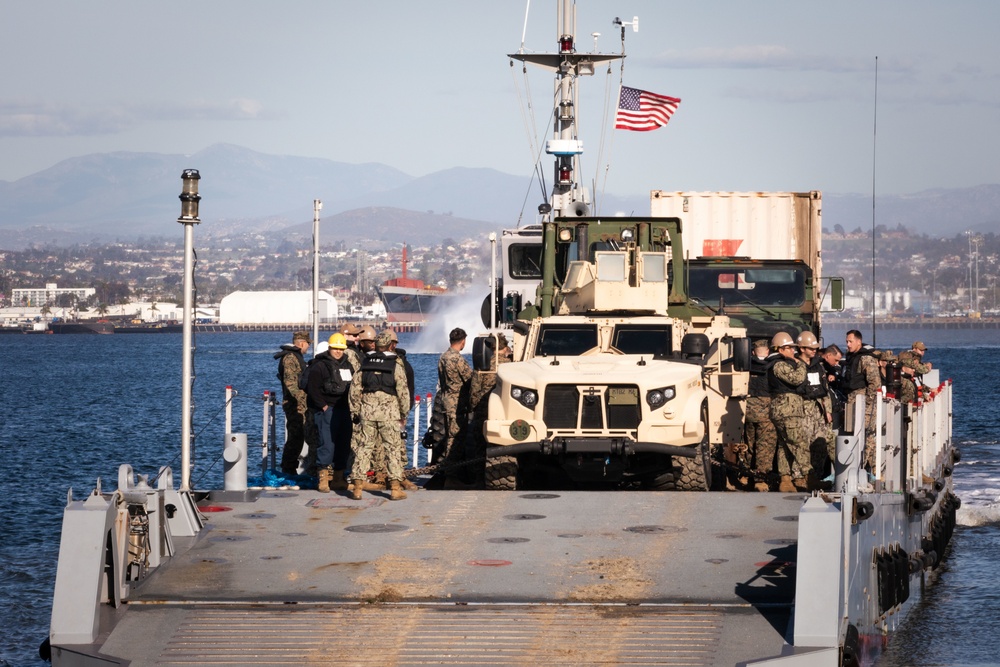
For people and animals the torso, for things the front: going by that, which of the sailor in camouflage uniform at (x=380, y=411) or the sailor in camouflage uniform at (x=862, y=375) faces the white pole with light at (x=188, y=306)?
the sailor in camouflage uniform at (x=862, y=375)

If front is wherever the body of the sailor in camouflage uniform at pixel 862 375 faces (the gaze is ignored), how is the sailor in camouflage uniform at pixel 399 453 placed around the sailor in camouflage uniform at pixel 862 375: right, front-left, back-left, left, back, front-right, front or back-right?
front

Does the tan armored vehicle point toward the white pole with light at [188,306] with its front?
no

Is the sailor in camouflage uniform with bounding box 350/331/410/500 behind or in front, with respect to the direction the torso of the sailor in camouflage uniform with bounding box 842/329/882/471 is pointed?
in front

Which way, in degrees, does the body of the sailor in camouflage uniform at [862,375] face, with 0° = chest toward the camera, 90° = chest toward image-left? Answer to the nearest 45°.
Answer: approximately 45°

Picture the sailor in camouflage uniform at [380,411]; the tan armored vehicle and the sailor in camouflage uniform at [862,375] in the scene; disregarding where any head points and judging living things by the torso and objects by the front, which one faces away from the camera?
the sailor in camouflage uniform at [380,411]

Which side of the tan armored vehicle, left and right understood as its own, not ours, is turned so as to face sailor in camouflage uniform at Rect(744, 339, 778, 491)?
left

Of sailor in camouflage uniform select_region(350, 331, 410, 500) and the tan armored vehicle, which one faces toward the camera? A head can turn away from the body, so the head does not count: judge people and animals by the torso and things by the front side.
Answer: the tan armored vehicle

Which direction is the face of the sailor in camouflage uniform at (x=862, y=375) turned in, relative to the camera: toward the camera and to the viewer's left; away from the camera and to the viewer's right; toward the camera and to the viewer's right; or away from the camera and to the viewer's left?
toward the camera and to the viewer's left

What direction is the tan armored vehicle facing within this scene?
toward the camera

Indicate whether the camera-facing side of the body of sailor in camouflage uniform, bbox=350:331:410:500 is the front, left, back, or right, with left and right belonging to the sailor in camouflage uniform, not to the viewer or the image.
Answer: back
